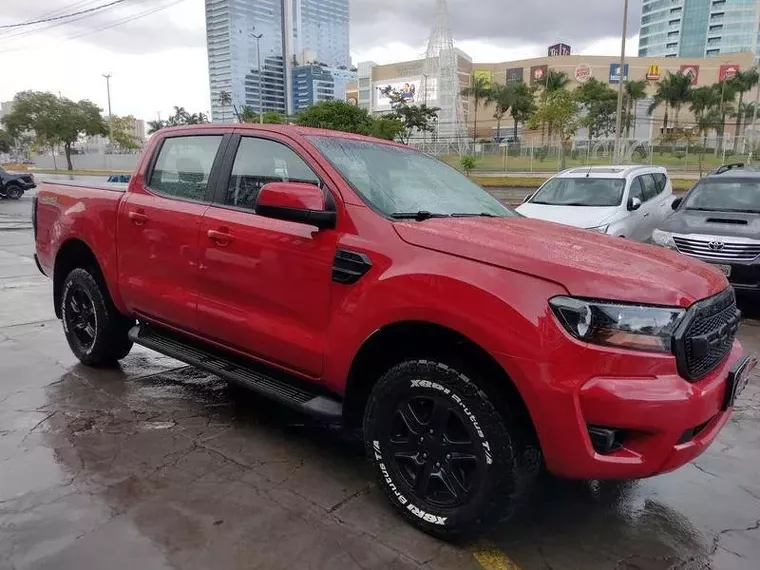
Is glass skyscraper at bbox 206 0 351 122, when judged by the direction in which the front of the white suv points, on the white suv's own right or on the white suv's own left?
on the white suv's own right

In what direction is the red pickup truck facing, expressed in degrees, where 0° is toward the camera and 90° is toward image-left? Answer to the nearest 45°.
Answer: approximately 315°

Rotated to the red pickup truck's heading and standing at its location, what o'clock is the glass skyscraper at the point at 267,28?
The glass skyscraper is roughly at 7 o'clock from the red pickup truck.

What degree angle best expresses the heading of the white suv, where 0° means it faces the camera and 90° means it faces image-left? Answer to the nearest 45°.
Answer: approximately 45°

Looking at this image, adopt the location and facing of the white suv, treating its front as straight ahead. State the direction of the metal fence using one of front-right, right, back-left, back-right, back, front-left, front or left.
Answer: back-right

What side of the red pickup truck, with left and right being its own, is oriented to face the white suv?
left

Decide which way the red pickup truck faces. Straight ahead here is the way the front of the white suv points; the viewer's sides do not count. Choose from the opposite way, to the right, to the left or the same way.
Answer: to the left

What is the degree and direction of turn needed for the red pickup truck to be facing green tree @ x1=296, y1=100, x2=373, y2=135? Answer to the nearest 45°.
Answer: approximately 135° to its left

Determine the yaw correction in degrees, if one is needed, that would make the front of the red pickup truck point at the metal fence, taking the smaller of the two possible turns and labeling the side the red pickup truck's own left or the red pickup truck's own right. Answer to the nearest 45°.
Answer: approximately 135° to the red pickup truck's own left
